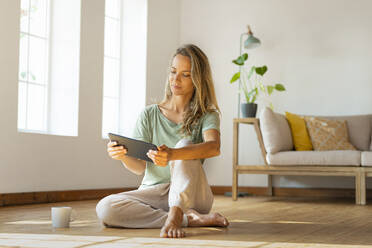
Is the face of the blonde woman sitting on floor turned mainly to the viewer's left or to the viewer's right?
to the viewer's left

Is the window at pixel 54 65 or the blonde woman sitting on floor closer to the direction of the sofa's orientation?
the blonde woman sitting on floor

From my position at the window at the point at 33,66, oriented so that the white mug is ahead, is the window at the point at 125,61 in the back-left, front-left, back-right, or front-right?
back-left

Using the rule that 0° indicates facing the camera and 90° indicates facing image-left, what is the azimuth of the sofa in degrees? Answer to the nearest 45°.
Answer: approximately 0°

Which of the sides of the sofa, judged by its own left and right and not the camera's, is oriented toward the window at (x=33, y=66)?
right

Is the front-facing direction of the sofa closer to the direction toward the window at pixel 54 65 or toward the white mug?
the white mug

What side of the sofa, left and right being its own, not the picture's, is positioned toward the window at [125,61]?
right

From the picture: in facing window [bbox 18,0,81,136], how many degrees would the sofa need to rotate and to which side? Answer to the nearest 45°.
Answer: approximately 90° to its right
